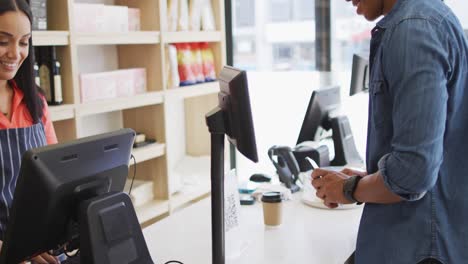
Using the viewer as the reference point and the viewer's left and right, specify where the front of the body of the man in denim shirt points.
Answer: facing to the left of the viewer

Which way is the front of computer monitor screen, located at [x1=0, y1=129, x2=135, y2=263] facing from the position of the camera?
facing away from the viewer and to the left of the viewer

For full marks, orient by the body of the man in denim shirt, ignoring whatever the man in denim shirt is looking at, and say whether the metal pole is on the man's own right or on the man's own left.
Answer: on the man's own right

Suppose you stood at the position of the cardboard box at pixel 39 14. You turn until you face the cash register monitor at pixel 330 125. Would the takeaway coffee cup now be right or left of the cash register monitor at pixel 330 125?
right

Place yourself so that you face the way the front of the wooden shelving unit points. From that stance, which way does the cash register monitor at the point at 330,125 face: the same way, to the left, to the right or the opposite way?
the opposite way

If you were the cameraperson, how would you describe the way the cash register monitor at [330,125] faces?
facing away from the viewer and to the left of the viewer

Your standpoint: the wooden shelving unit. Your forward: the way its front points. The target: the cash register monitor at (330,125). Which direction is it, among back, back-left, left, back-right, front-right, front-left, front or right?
front

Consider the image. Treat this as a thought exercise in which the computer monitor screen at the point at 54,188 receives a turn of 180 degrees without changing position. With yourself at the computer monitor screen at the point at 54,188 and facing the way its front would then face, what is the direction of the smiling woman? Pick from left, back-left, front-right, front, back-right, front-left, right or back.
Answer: back-left

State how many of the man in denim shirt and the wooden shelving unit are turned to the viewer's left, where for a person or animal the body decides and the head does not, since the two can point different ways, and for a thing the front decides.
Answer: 1
